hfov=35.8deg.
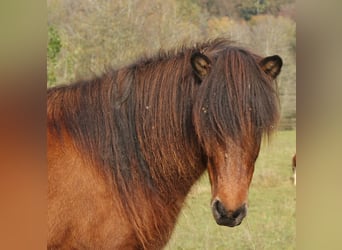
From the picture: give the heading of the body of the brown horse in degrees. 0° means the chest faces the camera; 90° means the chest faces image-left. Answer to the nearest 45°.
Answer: approximately 270°
